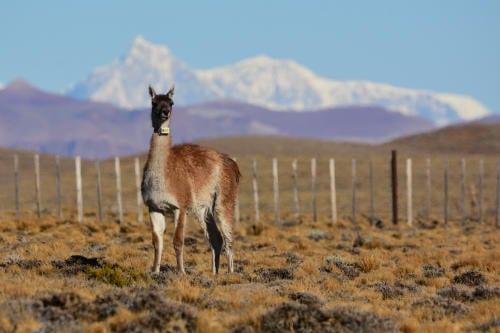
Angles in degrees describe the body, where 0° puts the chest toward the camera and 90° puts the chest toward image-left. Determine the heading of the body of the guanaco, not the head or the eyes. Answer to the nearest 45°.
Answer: approximately 45°
